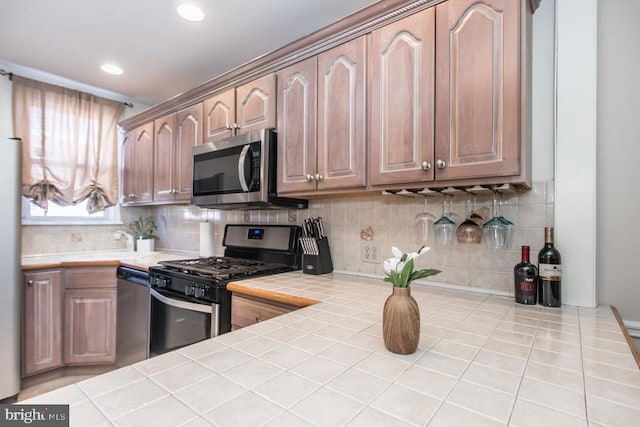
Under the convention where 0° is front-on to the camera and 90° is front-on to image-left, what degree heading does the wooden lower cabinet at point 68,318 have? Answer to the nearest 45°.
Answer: approximately 0°

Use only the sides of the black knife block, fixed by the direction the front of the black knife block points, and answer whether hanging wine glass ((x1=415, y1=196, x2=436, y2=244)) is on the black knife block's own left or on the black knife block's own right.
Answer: on the black knife block's own left

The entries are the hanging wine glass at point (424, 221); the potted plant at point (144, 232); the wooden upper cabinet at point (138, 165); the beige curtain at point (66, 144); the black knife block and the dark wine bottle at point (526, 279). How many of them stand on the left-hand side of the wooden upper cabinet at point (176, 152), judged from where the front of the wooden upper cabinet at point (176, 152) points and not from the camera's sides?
3

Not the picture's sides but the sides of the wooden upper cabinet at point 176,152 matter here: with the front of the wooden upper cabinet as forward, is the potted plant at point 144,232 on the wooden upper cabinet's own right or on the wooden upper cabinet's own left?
on the wooden upper cabinet's own right

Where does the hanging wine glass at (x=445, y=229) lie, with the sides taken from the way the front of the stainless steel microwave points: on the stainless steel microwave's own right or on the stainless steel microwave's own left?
on the stainless steel microwave's own left

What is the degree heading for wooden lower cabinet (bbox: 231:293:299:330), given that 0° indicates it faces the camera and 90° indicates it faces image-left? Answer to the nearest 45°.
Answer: approximately 45°

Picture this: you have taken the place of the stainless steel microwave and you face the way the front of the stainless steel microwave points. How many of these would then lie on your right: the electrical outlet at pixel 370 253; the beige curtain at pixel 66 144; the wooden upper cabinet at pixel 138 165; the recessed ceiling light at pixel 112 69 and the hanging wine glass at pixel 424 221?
3

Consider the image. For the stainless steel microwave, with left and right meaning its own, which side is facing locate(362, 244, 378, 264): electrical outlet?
left

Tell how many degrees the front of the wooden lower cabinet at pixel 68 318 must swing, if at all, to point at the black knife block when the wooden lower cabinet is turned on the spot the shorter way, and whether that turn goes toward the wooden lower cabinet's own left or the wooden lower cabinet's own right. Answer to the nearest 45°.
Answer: approximately 45° to the wooden lower cabinet's own left
